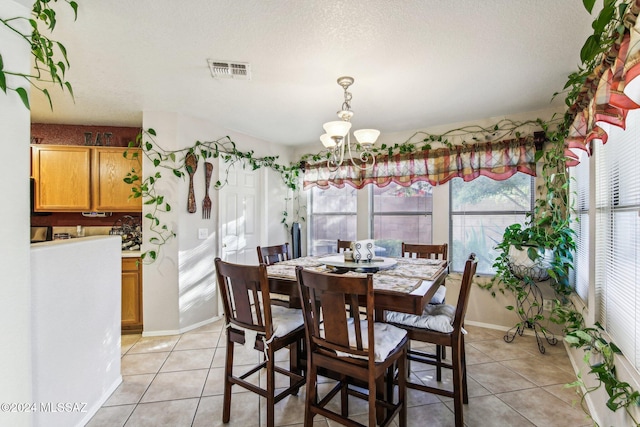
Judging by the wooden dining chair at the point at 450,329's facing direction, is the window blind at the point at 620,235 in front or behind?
behind

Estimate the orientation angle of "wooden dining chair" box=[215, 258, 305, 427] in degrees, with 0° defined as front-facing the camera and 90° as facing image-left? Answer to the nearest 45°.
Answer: approximately 225°

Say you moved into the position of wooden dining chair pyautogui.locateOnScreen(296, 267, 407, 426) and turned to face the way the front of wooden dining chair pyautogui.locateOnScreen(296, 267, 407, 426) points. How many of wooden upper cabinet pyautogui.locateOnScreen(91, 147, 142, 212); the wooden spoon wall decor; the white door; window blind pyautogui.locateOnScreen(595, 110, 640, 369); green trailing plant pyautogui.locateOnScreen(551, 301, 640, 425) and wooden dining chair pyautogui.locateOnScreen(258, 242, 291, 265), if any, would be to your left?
4

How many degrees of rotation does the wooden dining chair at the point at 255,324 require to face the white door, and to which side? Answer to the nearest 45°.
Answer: approximately 45° to its left

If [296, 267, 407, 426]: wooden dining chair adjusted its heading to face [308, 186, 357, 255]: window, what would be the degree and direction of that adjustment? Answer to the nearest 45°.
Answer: approximately 45° to its left

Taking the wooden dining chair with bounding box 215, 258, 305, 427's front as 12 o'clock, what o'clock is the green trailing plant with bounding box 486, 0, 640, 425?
The green trailing plant is roughly at 1 o'clock from the wooden dining chair.

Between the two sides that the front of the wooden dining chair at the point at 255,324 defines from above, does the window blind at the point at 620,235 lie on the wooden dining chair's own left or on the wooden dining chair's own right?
on the wooden dining chair's own right

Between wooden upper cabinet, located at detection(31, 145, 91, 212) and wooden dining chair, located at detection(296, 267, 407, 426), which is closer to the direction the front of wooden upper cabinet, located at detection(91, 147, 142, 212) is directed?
the wooden dining chair

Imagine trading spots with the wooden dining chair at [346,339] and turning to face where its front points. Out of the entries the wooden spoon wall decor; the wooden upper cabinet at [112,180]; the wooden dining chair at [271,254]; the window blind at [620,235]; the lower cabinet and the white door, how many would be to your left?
5

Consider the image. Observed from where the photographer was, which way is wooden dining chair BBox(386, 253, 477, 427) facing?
facing to the left of the viewer
